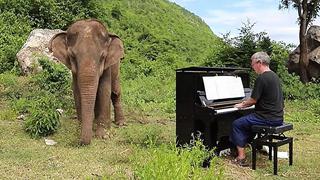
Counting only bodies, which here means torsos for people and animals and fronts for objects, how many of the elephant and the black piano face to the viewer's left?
0

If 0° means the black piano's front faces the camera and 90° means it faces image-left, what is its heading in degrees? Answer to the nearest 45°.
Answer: approximately 315°

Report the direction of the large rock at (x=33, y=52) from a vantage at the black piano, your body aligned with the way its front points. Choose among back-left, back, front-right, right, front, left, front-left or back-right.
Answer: back

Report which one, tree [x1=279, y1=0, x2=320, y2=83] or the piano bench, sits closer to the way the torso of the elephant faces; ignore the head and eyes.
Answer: the piano bench

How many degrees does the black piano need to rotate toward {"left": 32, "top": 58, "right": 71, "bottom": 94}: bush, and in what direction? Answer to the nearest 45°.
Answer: approximately 180°

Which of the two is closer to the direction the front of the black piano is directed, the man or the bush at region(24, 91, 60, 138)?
the man

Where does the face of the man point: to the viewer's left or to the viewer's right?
to the viewer's left

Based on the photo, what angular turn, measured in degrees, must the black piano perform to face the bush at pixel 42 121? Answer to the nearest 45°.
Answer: approximately 135° to its right

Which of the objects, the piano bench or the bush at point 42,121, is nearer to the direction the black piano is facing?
the piano bench

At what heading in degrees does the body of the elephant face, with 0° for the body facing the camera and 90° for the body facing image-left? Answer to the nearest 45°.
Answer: approximately 0°

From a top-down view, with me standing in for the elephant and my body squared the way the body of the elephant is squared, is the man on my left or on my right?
on my left
